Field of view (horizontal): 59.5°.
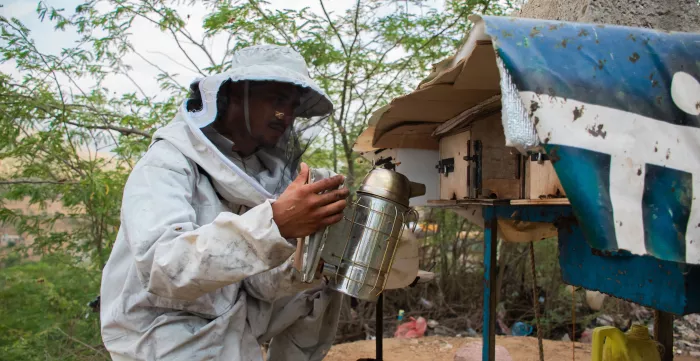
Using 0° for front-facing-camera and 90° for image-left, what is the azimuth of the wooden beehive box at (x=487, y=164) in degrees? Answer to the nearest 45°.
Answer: approximately 45°

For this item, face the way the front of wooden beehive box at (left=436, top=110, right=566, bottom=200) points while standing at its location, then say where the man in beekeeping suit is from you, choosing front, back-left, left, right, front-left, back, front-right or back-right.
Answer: front

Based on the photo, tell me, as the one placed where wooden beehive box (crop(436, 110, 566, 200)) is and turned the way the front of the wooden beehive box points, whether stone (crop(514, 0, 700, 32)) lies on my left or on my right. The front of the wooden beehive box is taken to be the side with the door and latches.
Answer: on my left

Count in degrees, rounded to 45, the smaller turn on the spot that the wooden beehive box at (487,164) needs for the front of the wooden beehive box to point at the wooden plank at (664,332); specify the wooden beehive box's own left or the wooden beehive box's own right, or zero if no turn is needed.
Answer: approximately 135° to the wooden beehive box's own left
